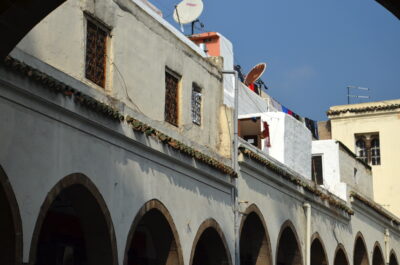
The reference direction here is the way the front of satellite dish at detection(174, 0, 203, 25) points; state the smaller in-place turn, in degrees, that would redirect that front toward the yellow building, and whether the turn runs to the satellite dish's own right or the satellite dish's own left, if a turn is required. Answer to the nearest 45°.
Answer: approximately 180°

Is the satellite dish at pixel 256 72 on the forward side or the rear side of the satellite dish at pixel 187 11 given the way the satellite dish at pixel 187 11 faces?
on the rear side

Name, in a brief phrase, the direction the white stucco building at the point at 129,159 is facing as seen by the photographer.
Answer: facing the viewer and to the right of the viewer

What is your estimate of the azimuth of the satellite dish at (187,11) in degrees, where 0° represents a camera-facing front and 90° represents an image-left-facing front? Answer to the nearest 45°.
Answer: approximately 45°

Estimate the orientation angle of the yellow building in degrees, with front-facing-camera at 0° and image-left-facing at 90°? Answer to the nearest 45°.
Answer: approximately 0°

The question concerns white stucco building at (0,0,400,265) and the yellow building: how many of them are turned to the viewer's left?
0
